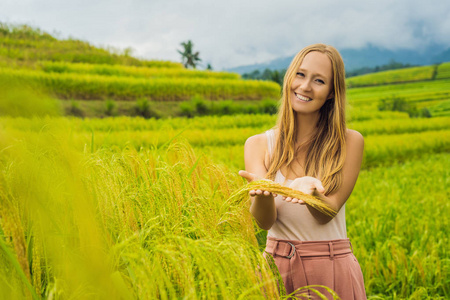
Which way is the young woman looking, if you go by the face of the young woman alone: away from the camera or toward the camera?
toward the camera

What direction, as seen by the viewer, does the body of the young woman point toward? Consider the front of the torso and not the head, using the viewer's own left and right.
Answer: facing the viewer and to the left of the viewer
